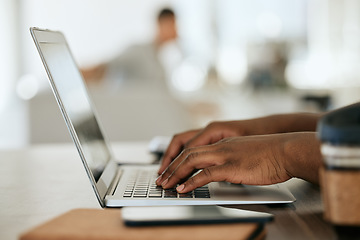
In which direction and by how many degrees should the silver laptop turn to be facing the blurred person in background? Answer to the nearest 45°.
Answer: approximately 90° to its left

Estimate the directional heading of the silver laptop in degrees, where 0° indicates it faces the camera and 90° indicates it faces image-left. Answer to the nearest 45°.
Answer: approximately 270°
